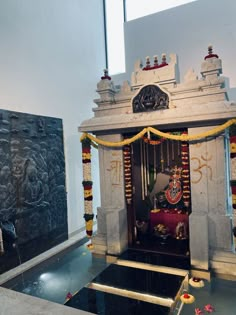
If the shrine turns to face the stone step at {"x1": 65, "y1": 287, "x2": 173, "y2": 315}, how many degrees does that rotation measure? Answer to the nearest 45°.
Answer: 0° — it already faces it

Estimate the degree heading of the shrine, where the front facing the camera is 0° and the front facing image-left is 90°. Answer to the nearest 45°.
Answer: approximately 45°

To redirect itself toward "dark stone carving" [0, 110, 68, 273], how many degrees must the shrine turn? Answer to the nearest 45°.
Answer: approximately 45° to its right
